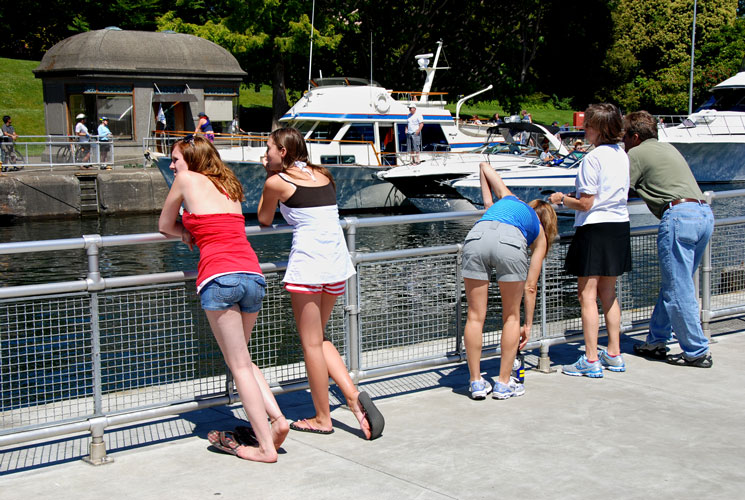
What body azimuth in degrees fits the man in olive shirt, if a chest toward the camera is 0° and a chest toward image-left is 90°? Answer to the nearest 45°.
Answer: approximately 135°

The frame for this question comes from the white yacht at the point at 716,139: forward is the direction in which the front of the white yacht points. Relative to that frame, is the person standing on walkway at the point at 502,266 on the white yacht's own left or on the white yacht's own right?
on the white yacht's own left

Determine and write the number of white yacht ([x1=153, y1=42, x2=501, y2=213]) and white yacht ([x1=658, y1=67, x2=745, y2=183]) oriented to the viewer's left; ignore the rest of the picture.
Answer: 2

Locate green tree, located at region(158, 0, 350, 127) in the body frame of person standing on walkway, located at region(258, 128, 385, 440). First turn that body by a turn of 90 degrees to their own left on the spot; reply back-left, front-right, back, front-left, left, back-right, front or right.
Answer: back-right

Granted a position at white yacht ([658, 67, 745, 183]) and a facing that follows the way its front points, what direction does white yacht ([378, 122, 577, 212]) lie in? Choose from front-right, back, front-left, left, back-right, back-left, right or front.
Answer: front-left

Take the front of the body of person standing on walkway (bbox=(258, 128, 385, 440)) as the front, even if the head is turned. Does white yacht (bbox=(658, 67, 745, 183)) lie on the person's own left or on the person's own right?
on the person's own right

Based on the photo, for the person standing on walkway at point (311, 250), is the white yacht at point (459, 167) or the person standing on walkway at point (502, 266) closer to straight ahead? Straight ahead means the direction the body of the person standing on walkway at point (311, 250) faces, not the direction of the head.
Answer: the white yacht

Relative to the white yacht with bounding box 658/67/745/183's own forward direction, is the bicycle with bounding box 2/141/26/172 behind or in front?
in front

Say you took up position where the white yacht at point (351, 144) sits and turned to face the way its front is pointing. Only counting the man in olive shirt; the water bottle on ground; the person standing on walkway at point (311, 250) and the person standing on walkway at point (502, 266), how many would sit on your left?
4

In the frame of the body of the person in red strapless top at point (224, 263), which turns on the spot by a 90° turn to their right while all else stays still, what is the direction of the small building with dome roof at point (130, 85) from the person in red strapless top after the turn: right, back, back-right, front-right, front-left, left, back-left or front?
front-left

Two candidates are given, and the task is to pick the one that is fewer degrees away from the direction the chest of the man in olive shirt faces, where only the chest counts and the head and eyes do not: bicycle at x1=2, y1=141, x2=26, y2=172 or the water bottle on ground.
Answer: the bicycle

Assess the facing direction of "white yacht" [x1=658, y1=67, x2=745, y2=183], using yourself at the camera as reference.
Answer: facing to the left of the viewer
